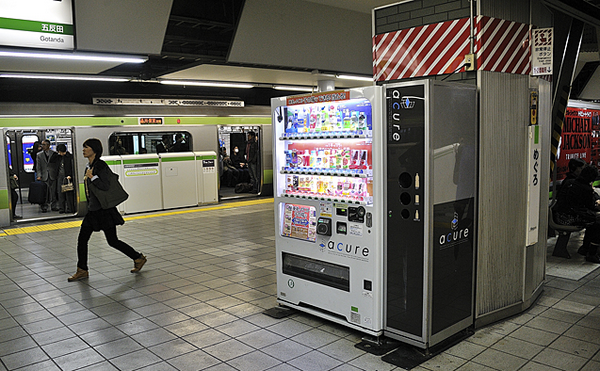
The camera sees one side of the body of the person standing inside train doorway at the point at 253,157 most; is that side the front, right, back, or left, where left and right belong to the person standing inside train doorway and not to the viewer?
left

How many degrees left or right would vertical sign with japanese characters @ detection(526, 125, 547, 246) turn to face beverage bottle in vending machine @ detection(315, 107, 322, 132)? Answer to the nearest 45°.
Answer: approximately 90° to its right

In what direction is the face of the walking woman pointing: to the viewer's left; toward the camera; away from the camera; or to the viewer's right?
to the viewer's left

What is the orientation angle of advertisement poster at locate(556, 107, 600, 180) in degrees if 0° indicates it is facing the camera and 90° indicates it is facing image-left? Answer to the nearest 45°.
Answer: approximately 0°

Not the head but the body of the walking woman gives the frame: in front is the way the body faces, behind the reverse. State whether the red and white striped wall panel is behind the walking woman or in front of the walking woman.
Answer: behind

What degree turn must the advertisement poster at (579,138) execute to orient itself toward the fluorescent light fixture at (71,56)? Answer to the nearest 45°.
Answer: approximately 45° to its right
